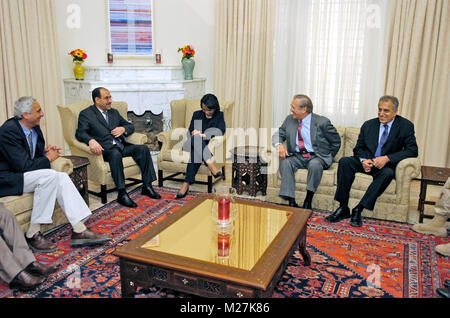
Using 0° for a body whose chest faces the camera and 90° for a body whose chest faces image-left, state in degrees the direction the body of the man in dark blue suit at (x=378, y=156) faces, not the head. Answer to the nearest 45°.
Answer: approximately 45°

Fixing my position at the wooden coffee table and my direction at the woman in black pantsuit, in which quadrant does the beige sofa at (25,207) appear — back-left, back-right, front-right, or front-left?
front-left

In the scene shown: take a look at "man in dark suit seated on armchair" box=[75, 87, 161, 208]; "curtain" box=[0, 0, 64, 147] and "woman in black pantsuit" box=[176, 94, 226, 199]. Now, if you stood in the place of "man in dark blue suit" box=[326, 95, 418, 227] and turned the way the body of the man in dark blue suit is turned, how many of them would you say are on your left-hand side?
0

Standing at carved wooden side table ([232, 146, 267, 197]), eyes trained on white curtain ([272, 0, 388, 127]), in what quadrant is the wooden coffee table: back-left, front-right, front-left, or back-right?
back-right

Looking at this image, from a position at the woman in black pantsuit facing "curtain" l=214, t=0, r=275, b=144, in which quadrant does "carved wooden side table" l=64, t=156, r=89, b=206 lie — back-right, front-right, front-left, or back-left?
back-left

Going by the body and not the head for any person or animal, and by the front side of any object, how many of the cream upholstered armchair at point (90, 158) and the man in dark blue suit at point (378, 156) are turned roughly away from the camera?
0

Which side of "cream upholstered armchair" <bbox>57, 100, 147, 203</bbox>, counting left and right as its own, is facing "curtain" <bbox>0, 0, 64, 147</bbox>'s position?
back

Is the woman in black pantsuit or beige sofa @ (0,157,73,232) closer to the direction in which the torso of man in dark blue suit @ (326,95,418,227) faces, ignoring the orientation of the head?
the beige sofa

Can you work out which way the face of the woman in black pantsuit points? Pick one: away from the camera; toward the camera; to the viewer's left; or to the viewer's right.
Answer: toward the camera

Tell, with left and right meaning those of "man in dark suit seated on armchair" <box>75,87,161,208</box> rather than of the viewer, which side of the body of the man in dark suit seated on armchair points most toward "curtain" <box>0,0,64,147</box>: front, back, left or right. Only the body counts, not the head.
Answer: back

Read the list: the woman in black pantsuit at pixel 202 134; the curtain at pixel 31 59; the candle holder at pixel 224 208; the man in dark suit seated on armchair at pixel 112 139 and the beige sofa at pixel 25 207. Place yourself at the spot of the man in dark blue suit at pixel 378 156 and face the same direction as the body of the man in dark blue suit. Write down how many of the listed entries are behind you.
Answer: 0

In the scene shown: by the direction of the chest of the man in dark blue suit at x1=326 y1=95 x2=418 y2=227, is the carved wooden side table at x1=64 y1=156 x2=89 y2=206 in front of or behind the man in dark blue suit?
in front

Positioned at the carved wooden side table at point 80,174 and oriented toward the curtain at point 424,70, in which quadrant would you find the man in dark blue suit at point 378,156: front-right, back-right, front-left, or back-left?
front-right

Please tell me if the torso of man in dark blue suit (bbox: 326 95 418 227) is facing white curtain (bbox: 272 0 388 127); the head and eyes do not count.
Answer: no

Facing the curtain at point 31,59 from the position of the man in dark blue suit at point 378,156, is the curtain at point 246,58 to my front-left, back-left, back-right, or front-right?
front-right

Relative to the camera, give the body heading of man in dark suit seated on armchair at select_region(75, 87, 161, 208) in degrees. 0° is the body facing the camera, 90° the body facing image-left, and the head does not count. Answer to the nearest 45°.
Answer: approximately 315°

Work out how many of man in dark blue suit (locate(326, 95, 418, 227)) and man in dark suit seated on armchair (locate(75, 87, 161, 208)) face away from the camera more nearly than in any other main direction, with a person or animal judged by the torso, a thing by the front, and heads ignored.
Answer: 0

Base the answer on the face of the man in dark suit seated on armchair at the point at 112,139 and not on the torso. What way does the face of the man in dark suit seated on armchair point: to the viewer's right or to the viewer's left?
to the viewer's right

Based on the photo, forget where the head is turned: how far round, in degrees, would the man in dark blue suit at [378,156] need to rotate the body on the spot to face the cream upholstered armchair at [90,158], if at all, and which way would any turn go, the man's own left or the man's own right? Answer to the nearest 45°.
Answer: approximately 45° to the man's own right

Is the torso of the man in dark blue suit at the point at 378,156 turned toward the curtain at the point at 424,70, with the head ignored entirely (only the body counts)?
no

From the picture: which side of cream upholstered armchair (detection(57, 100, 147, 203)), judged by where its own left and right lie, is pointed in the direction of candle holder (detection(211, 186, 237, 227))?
front
